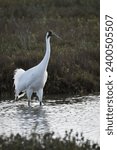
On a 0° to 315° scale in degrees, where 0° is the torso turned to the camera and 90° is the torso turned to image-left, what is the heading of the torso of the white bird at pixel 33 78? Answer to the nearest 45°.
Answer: approximately 270°
